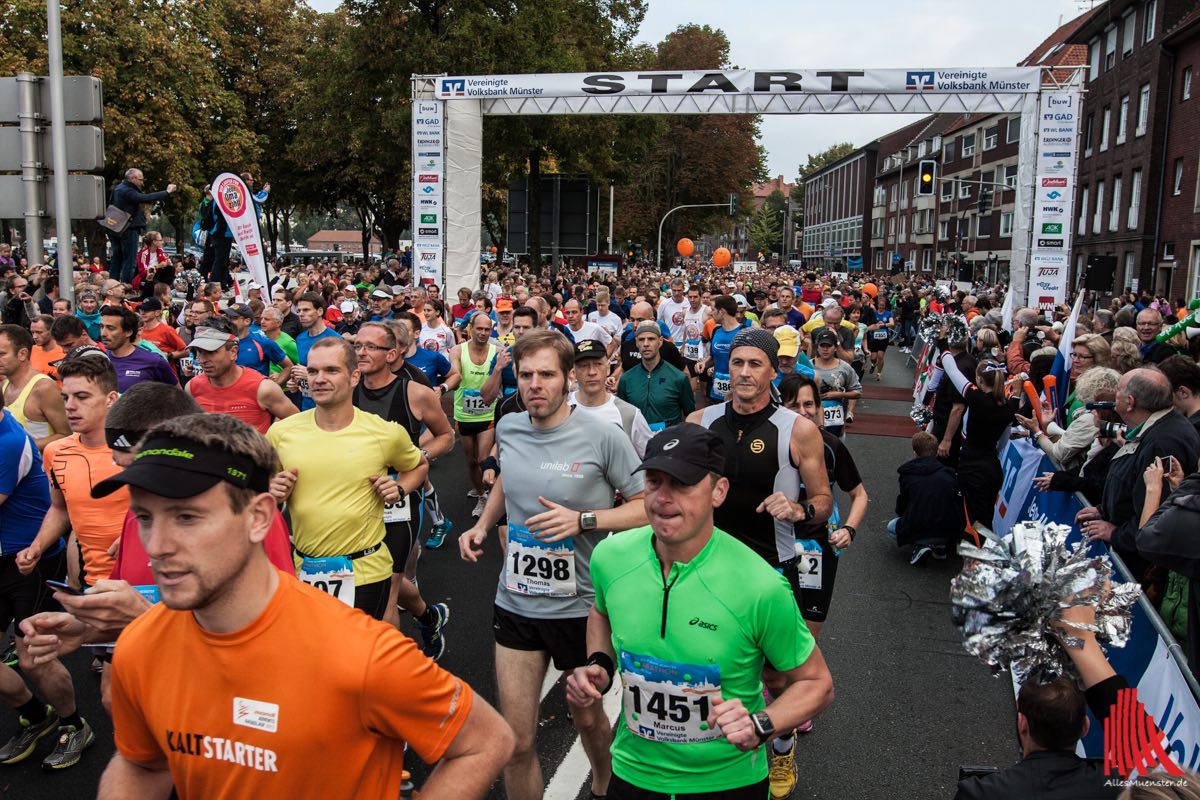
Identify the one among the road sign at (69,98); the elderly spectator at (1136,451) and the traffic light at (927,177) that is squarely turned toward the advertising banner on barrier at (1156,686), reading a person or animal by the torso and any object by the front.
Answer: the traffic light

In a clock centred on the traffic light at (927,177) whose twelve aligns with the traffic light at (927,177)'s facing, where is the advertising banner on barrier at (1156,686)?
The advertising banner on barrier is roughly at 12 o'clock from the traffic light.

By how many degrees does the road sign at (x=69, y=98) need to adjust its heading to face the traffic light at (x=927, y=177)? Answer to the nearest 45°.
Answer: approximately 45° to its right

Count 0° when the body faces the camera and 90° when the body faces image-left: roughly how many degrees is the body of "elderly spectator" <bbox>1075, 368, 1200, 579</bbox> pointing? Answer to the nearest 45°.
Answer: approximately 90°

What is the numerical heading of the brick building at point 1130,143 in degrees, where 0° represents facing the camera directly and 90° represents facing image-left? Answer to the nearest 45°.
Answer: approximately 45°

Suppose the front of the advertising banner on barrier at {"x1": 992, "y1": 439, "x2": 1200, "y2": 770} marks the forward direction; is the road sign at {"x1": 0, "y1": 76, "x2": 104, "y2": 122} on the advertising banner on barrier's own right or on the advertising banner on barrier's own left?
on the advertising banner on barrier's own right

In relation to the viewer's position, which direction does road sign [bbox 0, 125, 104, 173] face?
facing away from the viewer

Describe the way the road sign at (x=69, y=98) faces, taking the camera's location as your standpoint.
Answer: facing away from the viewer

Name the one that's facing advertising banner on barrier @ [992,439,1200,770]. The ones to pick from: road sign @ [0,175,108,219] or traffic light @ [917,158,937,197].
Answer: the traffic light

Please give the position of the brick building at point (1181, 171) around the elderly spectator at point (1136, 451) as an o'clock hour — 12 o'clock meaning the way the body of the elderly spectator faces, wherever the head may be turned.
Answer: The brick building is roughly at 3 o'clock from the elderly spectator.

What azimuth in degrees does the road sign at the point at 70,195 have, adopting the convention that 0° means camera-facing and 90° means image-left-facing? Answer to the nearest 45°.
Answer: approximately 180°

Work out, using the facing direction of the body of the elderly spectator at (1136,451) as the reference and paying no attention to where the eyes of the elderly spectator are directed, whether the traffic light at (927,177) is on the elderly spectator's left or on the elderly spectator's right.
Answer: on the elderly spectator's right

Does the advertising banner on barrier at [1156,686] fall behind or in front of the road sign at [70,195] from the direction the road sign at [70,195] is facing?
behind
